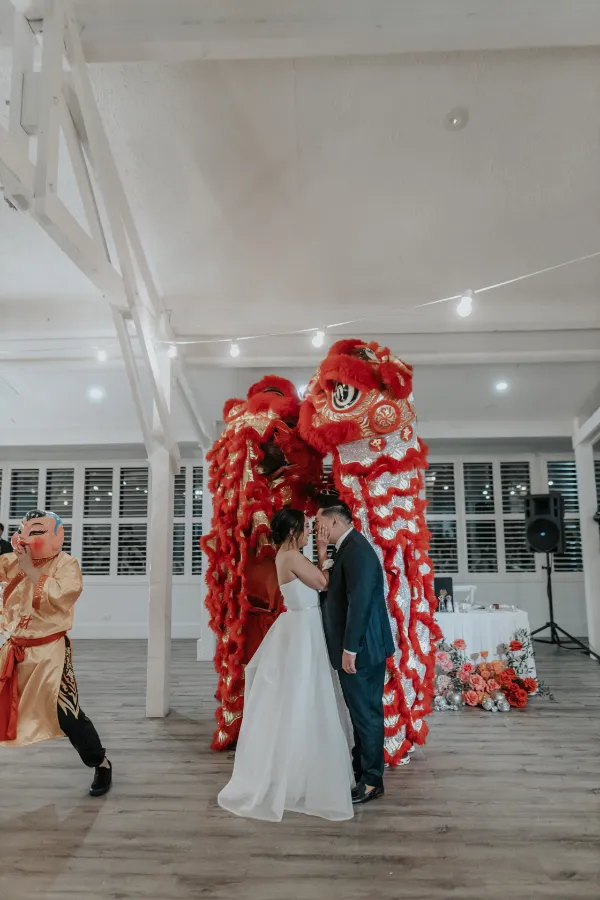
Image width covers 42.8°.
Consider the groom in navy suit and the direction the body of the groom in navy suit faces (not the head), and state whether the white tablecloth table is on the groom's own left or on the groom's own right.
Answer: on the groom's own right

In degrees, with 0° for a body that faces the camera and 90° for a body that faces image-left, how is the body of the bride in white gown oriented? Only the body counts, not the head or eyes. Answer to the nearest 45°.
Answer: approximately 270°

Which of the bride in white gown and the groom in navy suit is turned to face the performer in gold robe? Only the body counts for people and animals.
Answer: the groom in navy suit

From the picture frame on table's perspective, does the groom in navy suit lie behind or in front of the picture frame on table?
in front

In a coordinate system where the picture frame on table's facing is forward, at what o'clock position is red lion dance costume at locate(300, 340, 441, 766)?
The red lion dance costume is roughly at 12 o'clock from the picture frame on table.

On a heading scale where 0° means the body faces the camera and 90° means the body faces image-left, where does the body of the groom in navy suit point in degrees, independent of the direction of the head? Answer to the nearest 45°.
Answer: approximately 90°

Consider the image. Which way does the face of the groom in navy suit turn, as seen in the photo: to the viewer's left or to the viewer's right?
to the viewer's left
